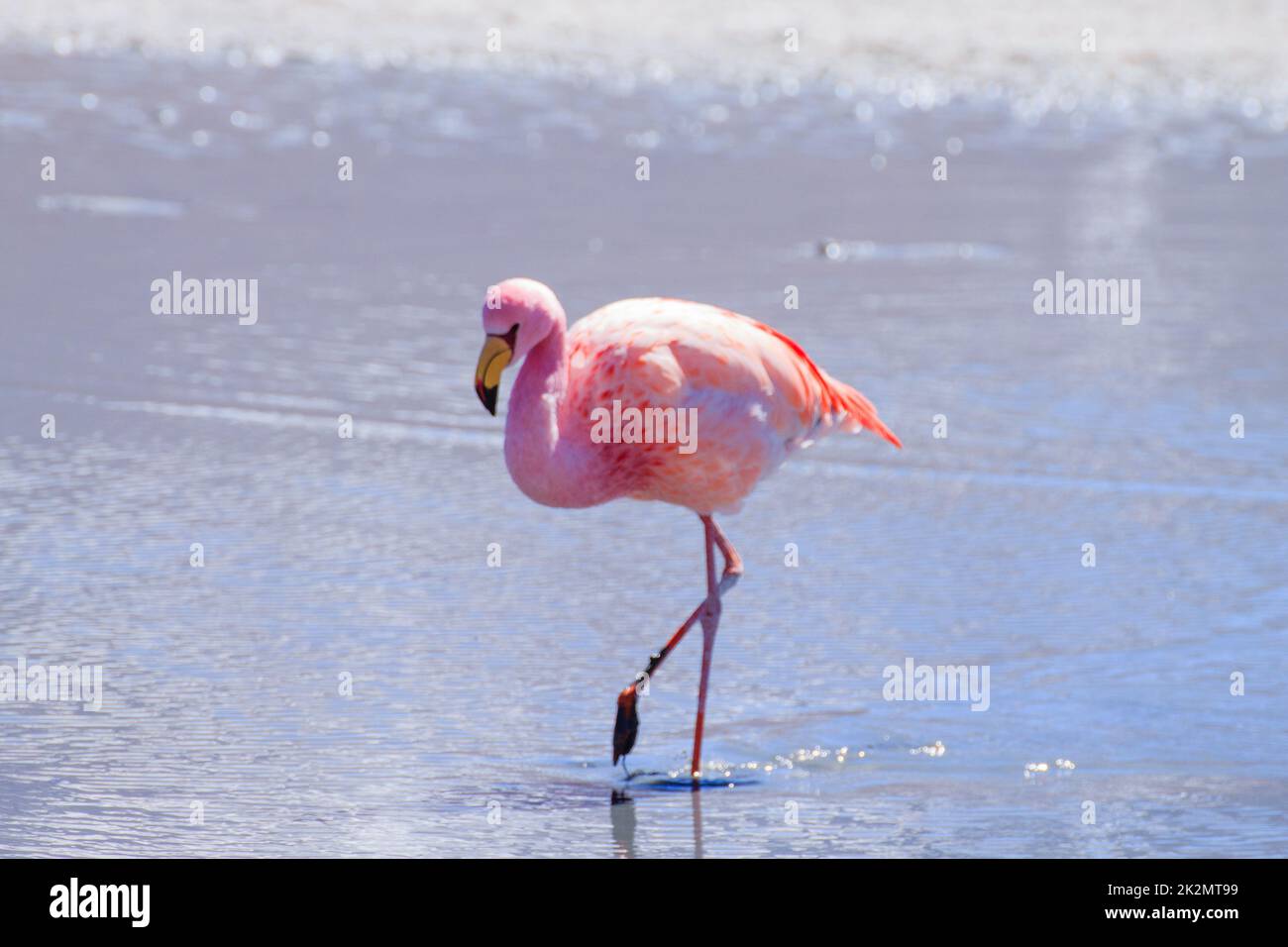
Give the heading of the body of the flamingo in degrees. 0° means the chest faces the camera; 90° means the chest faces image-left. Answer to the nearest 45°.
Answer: approximately 90°
